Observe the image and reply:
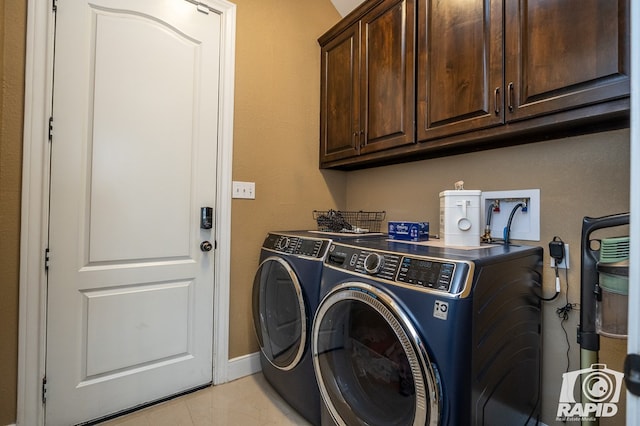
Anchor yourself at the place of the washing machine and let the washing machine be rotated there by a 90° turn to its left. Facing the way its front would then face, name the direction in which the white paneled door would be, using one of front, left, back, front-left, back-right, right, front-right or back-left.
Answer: back-right

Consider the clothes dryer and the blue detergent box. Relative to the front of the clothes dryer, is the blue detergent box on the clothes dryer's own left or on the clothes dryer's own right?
on the clothes dryer's own left

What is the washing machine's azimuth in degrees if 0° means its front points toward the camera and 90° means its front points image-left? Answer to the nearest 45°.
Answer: approximately 45°

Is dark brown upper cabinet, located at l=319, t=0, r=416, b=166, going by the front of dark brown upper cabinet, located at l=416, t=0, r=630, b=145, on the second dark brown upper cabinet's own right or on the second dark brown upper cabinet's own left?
on the second dark brown upper cabinet's own right
